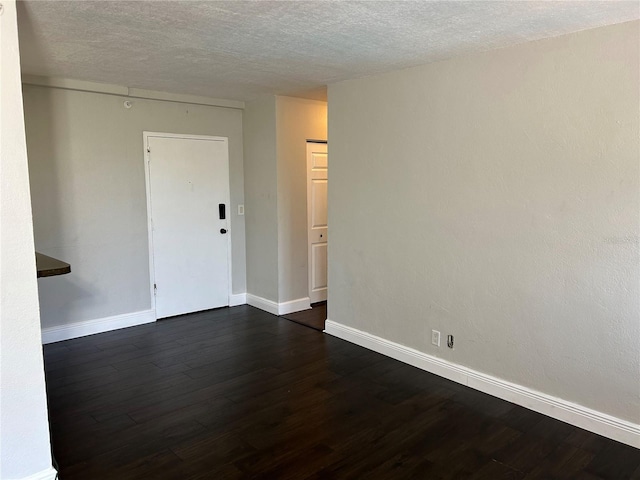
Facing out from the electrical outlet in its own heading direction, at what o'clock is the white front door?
The white front door is roughly at 2 o'clock from the electrical outlet.

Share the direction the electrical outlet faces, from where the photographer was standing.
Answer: facing the viewer and to the left of the viewer
